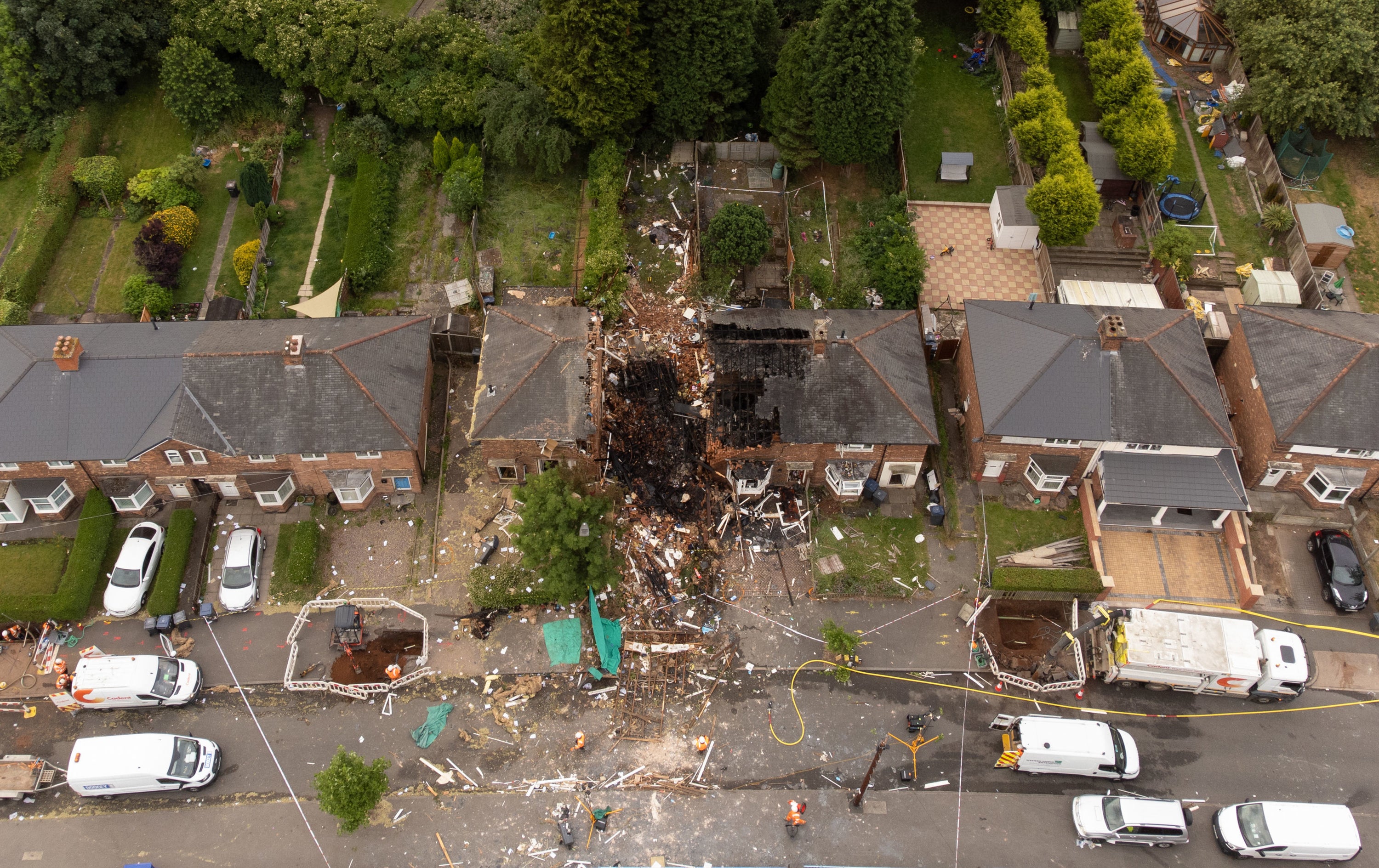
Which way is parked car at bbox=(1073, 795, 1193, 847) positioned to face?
to the viewer's left

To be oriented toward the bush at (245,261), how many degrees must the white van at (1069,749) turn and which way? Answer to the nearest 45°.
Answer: approximately 135° to its left

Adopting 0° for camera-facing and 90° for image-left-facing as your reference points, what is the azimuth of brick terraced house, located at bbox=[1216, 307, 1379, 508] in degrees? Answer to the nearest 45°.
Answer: approximately 0°

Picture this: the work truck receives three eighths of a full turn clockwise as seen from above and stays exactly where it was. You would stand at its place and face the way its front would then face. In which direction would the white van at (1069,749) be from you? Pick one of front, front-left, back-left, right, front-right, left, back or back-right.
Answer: front

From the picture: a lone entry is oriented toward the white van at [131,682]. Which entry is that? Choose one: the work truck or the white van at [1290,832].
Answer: the white van at [1290,832]

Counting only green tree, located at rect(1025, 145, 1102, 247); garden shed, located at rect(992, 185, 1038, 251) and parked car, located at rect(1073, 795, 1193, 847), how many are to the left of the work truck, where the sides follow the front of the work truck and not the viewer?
2

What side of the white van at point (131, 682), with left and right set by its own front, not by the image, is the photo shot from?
right

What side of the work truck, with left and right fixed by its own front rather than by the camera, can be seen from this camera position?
right

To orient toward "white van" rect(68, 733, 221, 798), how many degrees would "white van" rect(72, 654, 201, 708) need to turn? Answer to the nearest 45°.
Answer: approximately 135° to its right

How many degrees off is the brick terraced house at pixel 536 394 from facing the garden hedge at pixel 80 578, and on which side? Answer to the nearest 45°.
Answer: approximately 90° to its right

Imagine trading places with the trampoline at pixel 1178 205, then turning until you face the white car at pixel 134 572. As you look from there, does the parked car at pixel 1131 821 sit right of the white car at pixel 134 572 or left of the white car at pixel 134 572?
left

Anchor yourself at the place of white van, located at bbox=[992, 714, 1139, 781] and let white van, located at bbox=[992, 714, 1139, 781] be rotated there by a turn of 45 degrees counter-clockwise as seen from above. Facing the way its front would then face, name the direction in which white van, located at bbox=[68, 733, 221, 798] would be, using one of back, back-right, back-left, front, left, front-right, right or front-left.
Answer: back-left

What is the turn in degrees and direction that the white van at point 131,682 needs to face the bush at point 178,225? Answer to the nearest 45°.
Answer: approximately 45° to its left

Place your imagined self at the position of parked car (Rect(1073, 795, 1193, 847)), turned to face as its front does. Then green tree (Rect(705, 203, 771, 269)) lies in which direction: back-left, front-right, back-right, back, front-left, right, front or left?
right

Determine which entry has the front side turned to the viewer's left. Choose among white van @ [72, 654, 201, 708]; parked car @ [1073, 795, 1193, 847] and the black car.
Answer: the parked car

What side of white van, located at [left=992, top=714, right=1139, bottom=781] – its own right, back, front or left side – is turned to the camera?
right
